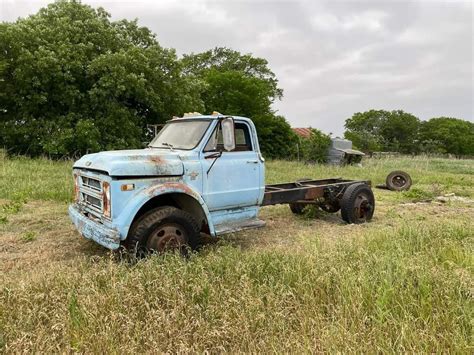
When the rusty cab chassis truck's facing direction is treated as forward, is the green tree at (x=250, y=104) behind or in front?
behind

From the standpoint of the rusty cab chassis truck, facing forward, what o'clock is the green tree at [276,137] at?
The green tree is roughly at 5 o'clock from the rusty cab chassis truck.

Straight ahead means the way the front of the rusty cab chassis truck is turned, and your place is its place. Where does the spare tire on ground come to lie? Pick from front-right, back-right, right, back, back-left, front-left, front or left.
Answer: back

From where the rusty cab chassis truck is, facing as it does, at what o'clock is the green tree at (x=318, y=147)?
The green tree is roughly at 5 o'clock from the rusty cab chassis truck.

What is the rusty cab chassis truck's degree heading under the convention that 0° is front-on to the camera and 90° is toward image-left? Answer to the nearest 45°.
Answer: approximately 45°

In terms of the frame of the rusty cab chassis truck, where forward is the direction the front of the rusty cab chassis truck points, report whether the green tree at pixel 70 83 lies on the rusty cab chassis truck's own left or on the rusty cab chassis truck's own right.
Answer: on the rusty cab chassis truck's own right
